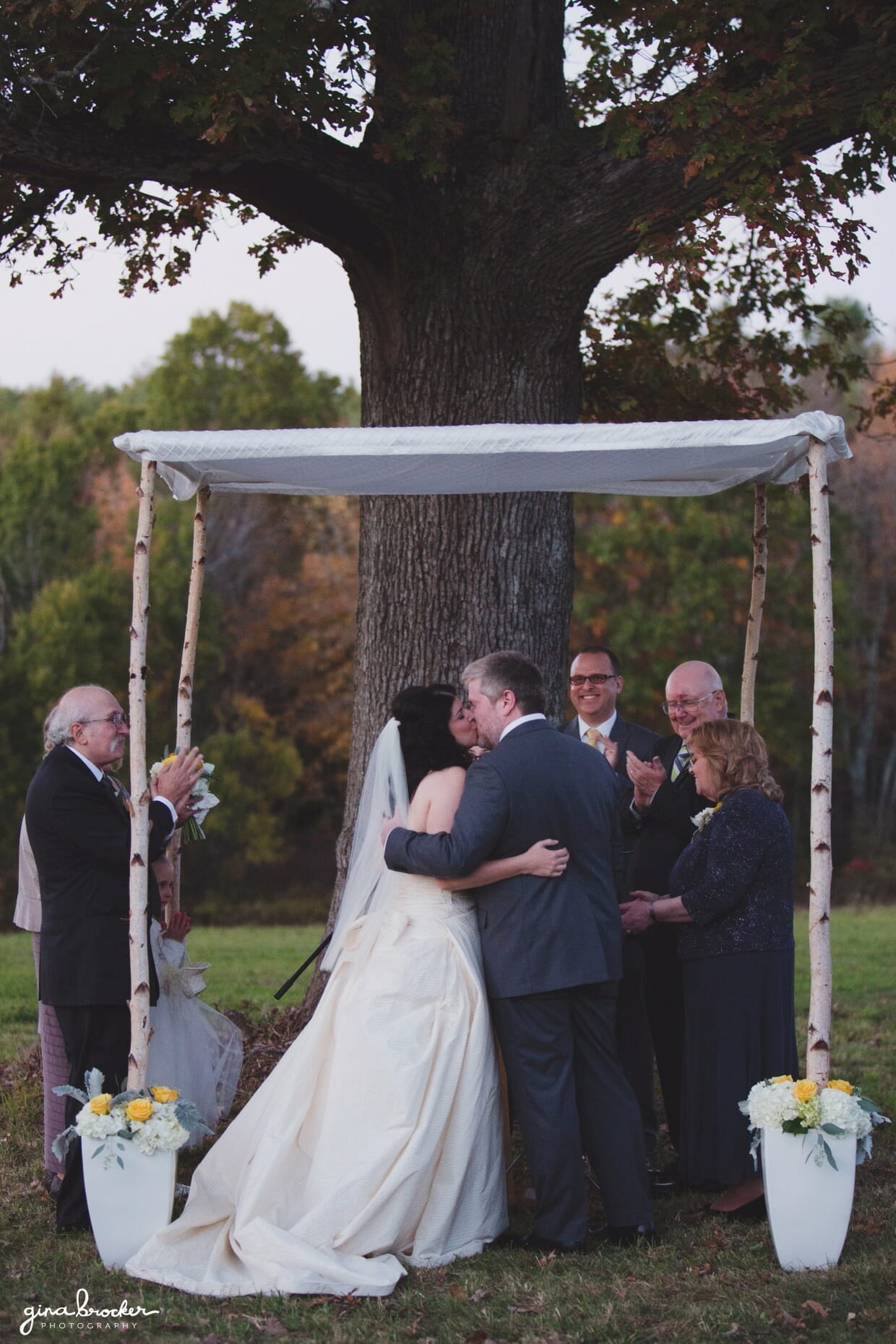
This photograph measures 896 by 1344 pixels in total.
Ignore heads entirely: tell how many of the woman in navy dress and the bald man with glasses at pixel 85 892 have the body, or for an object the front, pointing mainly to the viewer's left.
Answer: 1

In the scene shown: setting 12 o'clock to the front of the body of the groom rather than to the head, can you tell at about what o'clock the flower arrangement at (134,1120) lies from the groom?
The flower arrangement is roughly at 10 o'clock from the groom.

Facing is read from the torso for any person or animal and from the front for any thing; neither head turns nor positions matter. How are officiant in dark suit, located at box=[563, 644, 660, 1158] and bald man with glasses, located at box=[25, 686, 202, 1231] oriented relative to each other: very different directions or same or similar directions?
very different directions

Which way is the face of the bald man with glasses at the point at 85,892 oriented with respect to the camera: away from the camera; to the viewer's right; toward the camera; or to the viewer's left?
to the viewer's right

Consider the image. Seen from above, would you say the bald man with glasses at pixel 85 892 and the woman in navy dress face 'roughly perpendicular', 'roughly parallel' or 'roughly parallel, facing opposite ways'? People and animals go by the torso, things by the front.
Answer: roughly parallel, facing opposite ways

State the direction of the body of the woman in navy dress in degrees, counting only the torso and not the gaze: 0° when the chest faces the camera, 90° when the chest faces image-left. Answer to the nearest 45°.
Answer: approximately 90°

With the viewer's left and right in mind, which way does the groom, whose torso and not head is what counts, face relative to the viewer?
facing away from the viewer and to the left of the viewer

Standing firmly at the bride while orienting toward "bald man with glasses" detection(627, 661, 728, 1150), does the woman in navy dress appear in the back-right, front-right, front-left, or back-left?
front-right

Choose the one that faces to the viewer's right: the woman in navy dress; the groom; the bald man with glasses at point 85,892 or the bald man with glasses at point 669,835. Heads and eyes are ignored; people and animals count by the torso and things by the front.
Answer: the bald man with glasses at point 85,892

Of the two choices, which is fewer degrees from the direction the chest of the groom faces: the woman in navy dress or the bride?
the bride

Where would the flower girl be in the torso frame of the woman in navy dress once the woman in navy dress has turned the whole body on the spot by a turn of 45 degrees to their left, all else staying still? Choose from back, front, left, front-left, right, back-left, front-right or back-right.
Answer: front-right

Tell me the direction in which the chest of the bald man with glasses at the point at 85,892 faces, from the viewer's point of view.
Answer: to the viewer's right

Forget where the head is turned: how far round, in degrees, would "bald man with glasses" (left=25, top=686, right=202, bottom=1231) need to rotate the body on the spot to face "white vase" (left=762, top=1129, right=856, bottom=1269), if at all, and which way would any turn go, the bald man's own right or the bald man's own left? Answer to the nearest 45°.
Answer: approximately 45° to the bald man's own right

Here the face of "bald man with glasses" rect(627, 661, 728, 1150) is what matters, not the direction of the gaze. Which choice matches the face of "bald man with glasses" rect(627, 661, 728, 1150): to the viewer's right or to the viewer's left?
to the viewer's left

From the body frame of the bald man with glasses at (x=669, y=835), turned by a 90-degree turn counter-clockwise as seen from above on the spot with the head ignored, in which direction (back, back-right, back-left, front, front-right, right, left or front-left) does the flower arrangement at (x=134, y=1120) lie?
right

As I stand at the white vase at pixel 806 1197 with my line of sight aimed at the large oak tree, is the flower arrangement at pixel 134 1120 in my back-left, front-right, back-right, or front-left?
front-left

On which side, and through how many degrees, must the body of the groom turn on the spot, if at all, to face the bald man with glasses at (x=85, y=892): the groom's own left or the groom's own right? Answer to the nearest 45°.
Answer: approximately 45° to the groom's own left

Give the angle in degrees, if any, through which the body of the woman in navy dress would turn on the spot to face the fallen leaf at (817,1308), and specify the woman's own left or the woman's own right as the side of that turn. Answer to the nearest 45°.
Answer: approximately 90° to the woman's own left

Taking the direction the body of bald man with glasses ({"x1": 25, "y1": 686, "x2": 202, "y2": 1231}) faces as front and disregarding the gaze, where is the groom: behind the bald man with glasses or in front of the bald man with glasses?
in front
